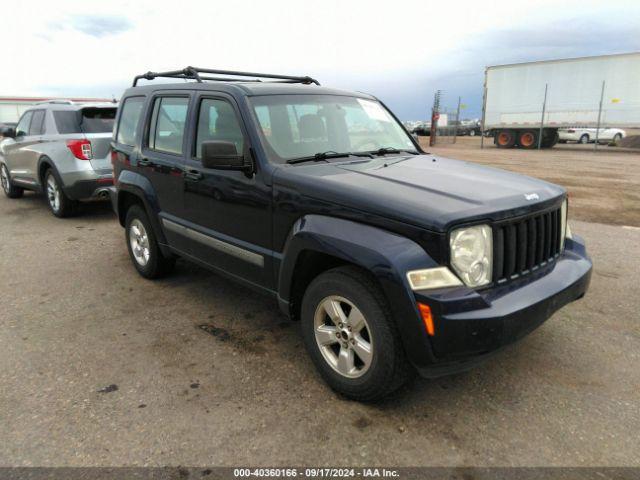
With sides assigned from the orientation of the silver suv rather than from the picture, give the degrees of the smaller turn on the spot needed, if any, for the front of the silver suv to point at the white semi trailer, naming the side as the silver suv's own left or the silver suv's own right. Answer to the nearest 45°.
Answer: approximately 135° to the silver suv's own right

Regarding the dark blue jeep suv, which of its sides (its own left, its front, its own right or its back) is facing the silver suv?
back

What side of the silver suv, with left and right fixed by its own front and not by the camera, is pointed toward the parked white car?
right

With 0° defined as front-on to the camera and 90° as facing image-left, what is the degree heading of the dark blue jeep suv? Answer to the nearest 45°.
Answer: approximately 315°

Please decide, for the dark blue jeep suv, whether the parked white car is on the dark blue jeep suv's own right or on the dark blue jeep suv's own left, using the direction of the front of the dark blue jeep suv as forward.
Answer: on the dark blue jeep suv's own left

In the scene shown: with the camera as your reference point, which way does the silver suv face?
facing away from the viewer and to the left of the viewer

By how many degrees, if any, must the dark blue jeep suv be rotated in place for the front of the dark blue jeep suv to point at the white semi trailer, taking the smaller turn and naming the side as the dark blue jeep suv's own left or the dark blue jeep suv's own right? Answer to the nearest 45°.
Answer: approximately 90° to the dark blue jeep suv's own left
